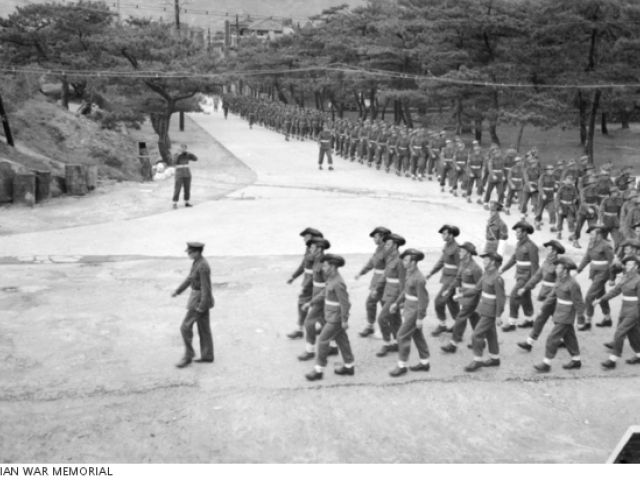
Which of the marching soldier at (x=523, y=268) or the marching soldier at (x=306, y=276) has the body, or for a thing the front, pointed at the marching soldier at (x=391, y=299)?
the marching soldier at (x=523, y=268)

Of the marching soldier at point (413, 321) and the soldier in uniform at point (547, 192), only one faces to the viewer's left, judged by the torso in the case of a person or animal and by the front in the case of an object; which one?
the marching soldier

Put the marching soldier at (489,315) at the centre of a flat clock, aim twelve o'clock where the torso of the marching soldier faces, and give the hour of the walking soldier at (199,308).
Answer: The walking soldier is roughly at 1 o'clock from the marching soldier.

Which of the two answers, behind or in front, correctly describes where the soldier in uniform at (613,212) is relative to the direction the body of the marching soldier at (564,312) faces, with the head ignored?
behind

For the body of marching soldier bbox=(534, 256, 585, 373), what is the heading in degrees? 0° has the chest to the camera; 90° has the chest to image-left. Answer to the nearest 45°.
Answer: approximately 45°

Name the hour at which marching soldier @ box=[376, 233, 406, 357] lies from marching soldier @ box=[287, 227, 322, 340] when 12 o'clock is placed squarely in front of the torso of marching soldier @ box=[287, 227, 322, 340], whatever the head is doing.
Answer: marching soldier @ box=[376, 233, 406, 357] is roughly at 7 o'clock from marching soldier @ box=[287, 227, 322, 340].

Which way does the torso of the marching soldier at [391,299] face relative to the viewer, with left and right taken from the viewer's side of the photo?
facing to the left of the viewer

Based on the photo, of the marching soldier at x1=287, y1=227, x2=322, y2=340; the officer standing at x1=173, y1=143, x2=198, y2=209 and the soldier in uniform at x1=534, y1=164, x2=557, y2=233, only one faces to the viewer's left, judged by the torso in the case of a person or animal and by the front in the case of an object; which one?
the marching soldier

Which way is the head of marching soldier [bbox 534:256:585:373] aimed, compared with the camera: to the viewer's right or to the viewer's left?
to the viewer's left

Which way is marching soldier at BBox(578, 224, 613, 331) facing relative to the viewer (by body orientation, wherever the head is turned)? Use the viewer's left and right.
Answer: facing to the left of the viewer

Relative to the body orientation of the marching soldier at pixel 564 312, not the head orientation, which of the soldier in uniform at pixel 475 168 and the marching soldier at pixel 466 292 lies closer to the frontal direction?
the marching soldier

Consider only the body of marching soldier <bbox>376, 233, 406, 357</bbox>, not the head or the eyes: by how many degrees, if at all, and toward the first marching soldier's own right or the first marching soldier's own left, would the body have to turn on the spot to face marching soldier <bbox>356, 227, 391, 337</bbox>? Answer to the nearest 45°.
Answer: approximately 90° to the first marching soldier's own right
